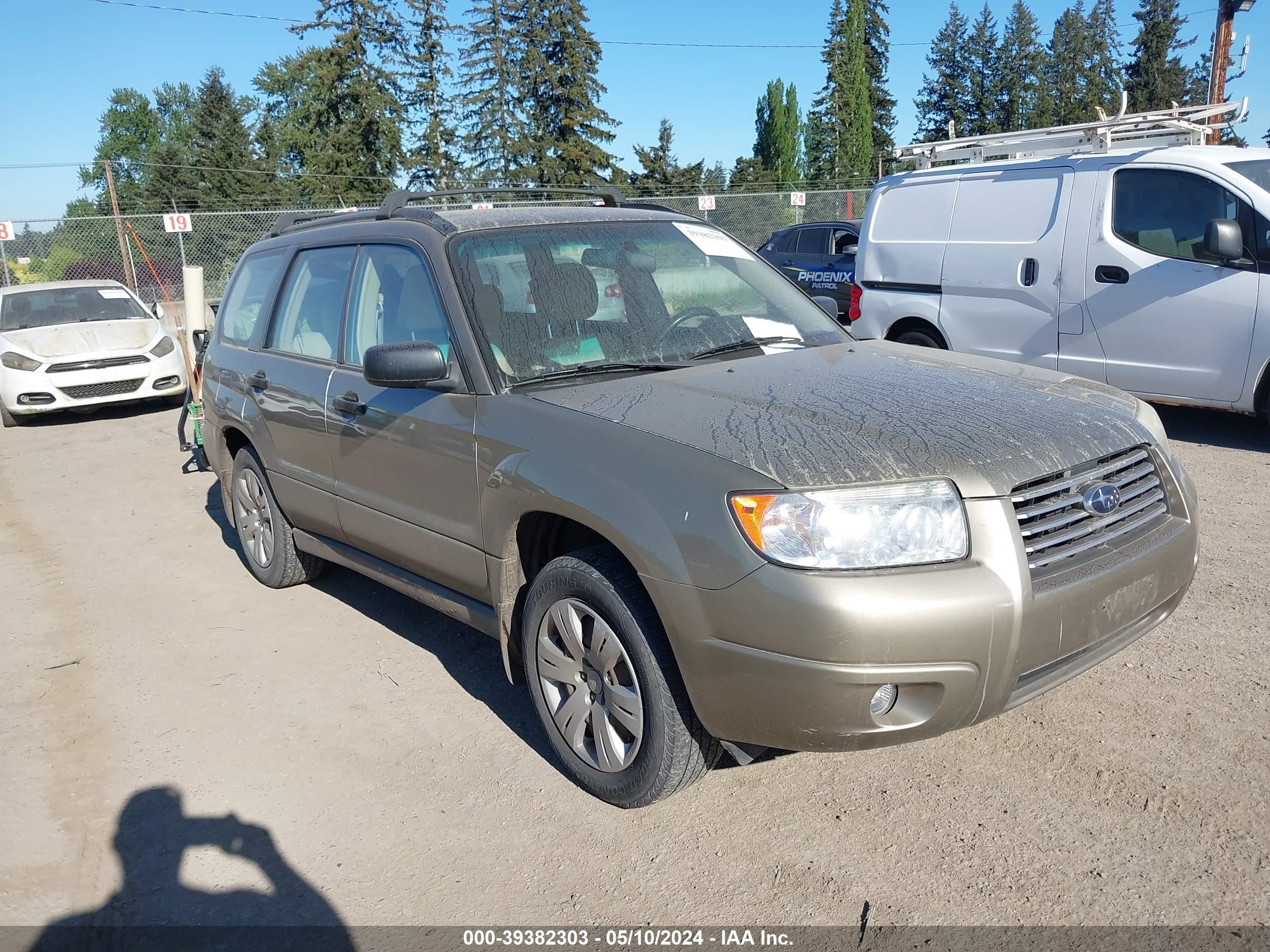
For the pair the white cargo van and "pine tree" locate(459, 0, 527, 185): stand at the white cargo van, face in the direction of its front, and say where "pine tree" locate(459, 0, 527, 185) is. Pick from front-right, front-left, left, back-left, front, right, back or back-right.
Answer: back

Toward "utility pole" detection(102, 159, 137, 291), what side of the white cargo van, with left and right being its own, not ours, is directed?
back

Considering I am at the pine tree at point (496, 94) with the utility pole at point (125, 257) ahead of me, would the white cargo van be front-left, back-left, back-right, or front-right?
front-left

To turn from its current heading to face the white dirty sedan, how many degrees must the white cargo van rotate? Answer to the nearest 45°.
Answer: approximately 135° to its right

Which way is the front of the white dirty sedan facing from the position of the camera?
facing the viewer

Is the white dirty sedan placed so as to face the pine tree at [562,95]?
no

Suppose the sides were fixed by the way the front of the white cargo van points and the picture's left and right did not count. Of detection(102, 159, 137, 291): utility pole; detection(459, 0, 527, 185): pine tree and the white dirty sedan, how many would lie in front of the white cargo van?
0

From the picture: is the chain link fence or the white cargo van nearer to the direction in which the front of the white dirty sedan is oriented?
the white cargo van

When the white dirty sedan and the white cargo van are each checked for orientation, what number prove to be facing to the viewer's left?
0

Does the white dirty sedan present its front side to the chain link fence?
no

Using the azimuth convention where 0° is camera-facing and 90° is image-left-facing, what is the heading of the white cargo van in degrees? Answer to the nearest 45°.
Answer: approximately 315°

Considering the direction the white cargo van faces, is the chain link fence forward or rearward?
rearward

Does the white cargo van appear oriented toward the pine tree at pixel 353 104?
no

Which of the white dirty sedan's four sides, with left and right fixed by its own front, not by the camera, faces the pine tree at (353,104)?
back
